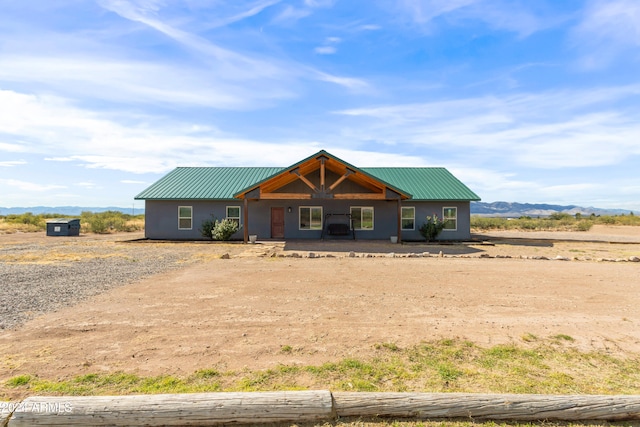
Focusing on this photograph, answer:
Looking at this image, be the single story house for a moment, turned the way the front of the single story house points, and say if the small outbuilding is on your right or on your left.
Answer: on your right

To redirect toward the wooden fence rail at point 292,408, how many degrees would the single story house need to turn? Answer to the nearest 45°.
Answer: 0° — it already faces it

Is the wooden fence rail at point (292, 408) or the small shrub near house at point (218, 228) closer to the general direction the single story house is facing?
the wooden fence rail

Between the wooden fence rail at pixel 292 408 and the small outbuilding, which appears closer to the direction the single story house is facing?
the wooden fence rail

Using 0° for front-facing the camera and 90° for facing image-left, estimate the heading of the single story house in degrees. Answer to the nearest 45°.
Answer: approximately 0°
